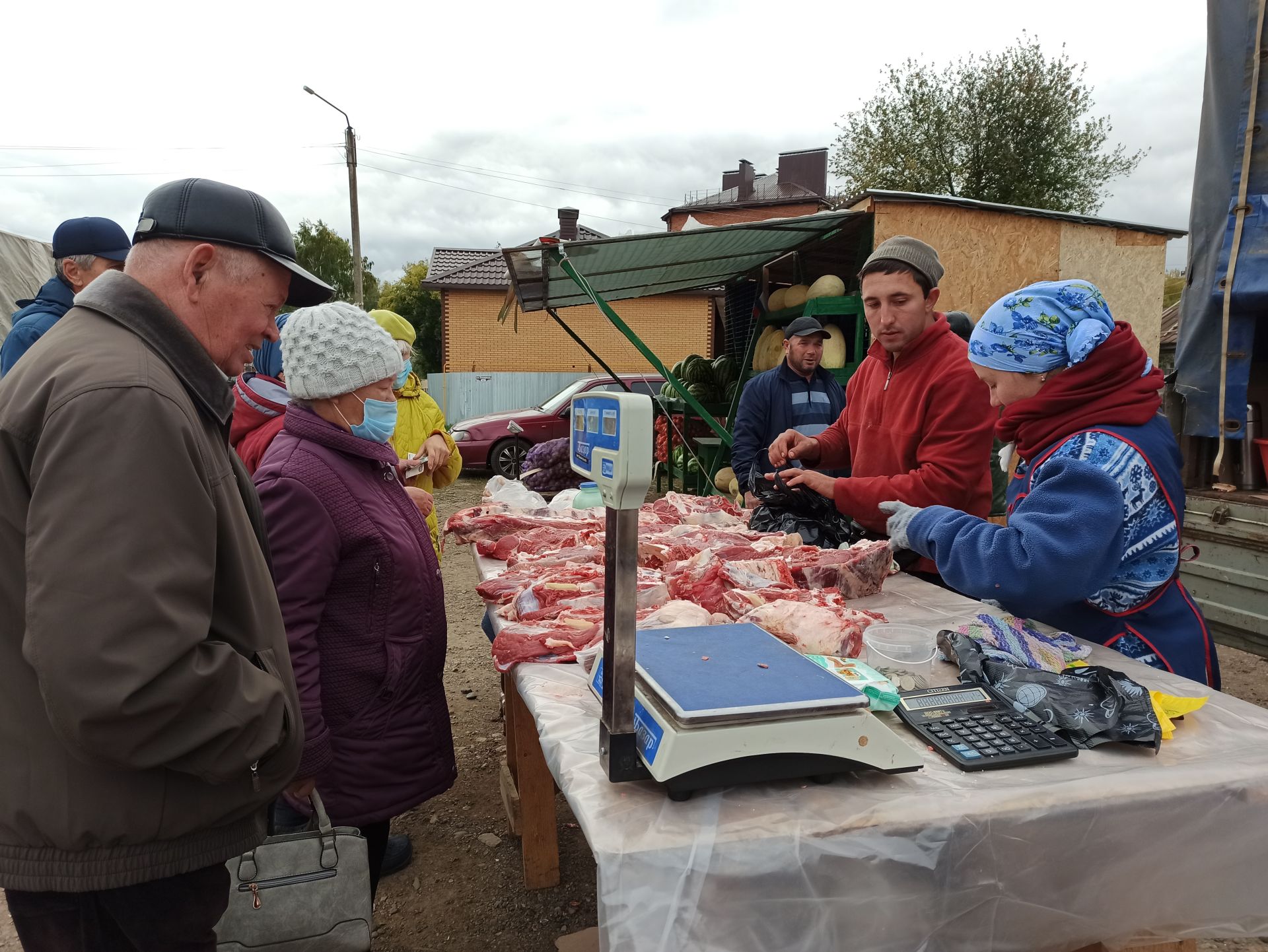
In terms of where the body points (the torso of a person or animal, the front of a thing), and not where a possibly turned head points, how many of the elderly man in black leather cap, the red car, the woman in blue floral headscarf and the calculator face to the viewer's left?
2

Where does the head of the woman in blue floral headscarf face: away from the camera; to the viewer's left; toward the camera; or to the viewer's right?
to the viewer's left

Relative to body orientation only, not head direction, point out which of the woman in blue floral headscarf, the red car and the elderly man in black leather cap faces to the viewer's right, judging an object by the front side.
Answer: the elderly man in black leather cap

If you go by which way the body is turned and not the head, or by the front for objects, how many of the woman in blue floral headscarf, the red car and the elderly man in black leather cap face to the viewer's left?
2

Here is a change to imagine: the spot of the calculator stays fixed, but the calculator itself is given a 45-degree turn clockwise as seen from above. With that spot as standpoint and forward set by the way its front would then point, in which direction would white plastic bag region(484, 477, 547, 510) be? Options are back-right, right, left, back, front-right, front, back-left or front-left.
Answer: back-right

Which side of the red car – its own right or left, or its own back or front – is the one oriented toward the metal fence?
right

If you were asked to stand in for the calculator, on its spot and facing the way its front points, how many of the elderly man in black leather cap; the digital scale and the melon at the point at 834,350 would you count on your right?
2

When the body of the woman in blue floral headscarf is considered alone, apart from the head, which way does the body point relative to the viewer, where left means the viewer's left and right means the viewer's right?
facing to the left of the viewer

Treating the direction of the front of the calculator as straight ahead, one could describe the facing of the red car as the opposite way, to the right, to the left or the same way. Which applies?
to the right

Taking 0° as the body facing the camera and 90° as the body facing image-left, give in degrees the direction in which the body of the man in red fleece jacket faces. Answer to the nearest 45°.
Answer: approximately 45°

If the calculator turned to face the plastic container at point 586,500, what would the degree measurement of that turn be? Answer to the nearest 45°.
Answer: approximately 180°

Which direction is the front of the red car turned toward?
to the viewer's left

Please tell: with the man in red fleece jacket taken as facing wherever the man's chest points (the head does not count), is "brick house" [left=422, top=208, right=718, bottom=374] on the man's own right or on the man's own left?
on the man's own right
